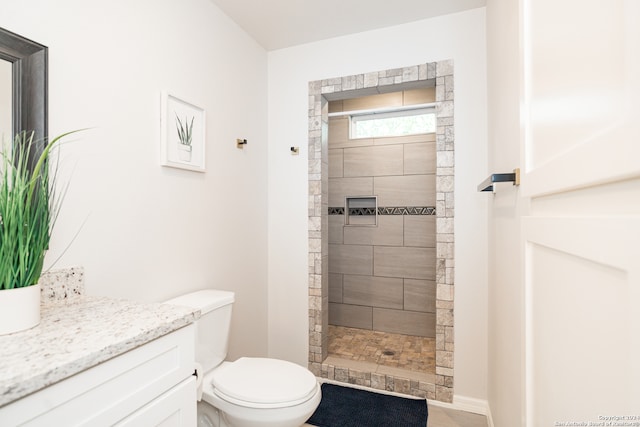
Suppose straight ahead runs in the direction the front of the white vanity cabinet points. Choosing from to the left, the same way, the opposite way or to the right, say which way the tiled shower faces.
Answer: to the right

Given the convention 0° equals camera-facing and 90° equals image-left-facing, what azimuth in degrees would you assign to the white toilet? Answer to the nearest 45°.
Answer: approximately 315°

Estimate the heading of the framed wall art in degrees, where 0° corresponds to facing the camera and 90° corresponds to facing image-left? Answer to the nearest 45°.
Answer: approximately 315°

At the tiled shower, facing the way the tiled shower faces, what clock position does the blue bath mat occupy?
The blue bath mat is roughly at 12 o'clock from the tiled shower.

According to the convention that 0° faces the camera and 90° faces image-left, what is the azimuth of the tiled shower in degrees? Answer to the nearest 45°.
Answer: approximately 0°
